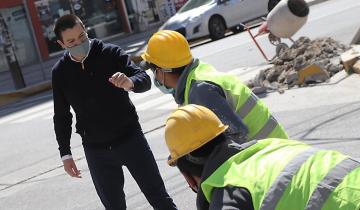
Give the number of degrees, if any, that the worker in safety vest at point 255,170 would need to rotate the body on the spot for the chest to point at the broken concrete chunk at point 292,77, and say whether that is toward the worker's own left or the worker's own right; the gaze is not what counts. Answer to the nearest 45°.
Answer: approximately 90° to the worker's own right

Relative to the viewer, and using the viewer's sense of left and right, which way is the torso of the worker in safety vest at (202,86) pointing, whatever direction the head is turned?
facing to the left of the viewer

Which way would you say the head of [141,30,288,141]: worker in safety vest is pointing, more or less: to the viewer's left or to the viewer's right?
to the viewer's left

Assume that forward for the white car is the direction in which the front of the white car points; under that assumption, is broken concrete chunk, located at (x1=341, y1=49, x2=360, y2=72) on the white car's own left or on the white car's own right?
on the white car's own left

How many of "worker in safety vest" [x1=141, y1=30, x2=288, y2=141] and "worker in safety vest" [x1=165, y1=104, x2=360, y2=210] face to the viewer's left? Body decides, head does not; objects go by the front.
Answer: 2

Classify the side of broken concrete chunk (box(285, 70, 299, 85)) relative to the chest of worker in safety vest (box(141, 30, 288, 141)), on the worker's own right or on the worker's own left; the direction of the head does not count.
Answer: on the worker's own right

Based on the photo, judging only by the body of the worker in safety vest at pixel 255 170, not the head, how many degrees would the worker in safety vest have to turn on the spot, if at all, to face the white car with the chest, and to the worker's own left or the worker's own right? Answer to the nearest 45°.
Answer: approximately 90° to the worker's own right

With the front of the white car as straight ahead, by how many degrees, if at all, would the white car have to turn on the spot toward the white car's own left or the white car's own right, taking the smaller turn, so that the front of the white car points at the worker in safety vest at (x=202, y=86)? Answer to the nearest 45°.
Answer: approximately 45° to the white car's own left

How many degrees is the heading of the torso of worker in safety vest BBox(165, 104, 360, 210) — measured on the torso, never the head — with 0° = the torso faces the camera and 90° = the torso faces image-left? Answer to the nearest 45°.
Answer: approximately 90°

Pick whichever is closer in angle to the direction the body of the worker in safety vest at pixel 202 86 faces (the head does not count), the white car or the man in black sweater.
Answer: the man in black sweater

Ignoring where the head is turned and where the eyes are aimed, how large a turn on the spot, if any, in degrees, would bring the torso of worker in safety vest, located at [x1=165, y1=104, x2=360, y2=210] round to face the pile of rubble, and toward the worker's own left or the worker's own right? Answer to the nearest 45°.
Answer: approximately 90° to the worker's own right

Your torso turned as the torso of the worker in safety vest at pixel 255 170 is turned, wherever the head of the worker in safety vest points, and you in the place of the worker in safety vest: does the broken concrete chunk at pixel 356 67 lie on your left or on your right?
on your right
